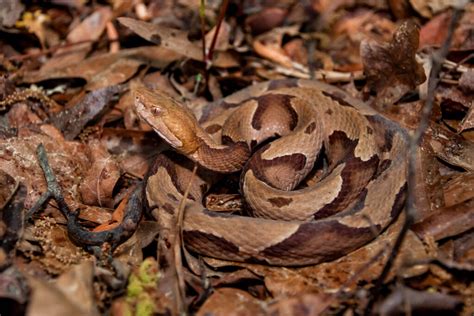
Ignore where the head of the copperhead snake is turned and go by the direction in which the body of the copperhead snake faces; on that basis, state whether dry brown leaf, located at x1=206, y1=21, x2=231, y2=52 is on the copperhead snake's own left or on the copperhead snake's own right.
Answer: on the copperhead snake's own right

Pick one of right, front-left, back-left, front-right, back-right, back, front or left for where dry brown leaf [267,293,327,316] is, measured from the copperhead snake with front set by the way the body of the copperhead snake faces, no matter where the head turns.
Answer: left

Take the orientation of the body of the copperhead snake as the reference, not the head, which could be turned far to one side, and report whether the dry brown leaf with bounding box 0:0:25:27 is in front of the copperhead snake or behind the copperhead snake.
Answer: in front

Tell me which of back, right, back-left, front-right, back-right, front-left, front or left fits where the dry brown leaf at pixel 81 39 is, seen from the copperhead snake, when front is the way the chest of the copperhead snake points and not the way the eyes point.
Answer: front-right

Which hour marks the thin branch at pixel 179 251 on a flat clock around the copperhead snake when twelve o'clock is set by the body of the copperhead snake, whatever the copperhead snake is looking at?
The thin branch is roughly at 10 o'clock from the copperhead snake.

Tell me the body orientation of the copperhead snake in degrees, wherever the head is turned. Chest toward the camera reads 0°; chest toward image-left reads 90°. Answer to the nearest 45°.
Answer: approximately 90°

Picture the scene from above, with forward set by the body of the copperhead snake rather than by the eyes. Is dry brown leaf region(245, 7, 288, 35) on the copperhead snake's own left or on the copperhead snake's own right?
on the copperhead snake's own right

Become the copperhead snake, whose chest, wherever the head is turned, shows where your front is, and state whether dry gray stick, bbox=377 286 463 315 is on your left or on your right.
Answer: on your left

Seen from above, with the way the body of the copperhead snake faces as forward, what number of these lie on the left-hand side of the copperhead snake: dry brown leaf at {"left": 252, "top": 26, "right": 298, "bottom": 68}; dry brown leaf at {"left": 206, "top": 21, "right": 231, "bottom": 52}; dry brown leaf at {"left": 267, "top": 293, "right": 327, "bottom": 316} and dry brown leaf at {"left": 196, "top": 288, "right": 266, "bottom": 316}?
2

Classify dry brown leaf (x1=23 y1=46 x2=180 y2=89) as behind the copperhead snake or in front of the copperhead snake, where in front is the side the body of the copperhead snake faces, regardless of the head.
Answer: in front

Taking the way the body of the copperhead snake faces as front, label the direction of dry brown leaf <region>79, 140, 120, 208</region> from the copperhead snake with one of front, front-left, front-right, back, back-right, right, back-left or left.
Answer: front

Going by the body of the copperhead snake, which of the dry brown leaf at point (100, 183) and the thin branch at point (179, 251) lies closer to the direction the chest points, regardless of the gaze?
the dry brown leaf

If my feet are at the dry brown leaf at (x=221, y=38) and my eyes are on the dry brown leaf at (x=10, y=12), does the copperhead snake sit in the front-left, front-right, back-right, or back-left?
back-left

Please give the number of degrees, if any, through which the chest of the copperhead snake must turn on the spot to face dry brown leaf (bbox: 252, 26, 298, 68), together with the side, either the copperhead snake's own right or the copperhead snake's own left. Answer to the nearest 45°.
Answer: approximately 90° to the copperhead snake's own right
